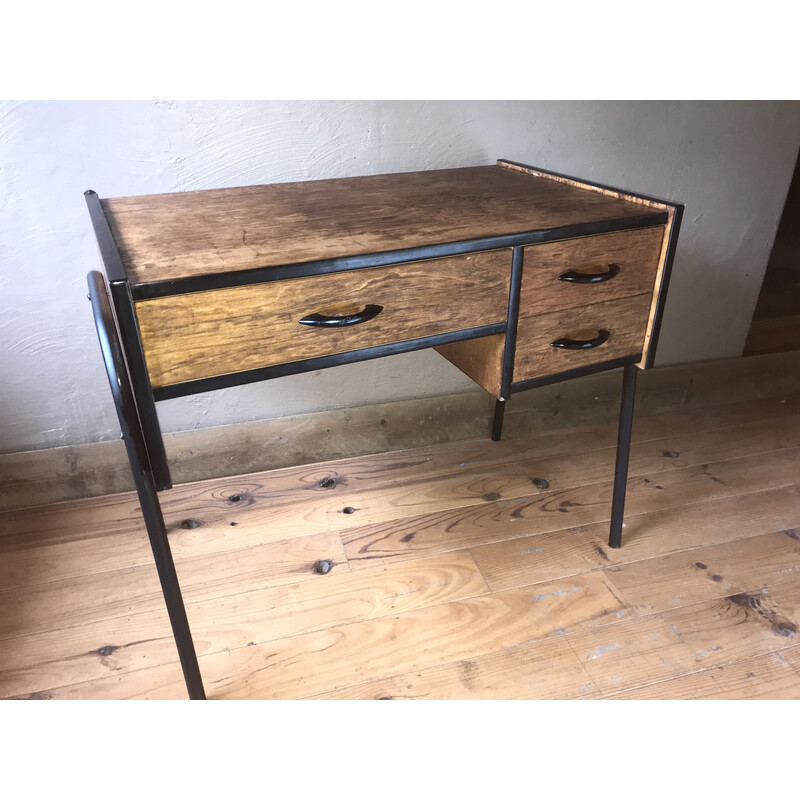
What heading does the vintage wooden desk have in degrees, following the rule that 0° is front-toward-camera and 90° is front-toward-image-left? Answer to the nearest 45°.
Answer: approximately 315°
